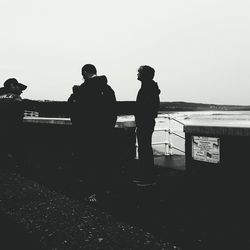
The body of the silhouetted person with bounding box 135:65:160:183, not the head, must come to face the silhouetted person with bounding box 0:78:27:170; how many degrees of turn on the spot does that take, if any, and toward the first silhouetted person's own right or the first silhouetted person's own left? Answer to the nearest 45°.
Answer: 0° — they already face them

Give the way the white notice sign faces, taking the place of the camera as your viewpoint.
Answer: facing the viewer

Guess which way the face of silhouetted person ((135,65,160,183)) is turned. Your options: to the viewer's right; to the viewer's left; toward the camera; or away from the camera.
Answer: to the viewer's left

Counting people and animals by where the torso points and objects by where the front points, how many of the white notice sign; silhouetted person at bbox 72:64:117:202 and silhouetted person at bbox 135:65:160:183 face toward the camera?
1

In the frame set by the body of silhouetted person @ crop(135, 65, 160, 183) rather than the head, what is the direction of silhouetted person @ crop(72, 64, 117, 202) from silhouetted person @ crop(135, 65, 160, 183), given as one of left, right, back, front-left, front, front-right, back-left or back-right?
front-left

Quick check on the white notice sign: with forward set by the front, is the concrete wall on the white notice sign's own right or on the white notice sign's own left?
on the white notice sign's own right

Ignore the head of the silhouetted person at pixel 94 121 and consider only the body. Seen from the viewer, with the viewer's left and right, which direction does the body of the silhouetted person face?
facing away from the viewer and to the left of the viewer

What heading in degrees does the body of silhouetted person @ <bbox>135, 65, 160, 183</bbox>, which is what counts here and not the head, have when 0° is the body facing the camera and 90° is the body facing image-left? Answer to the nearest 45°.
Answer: approximately 90°

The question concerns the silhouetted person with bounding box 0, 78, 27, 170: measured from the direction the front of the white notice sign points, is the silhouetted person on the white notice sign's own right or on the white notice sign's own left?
on the white notice sign's own right

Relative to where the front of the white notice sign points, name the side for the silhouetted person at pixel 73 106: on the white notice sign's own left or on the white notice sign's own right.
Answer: on the white notice sign's own right

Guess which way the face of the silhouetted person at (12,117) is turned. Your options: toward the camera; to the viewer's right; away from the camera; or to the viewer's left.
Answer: to the viewer's right
